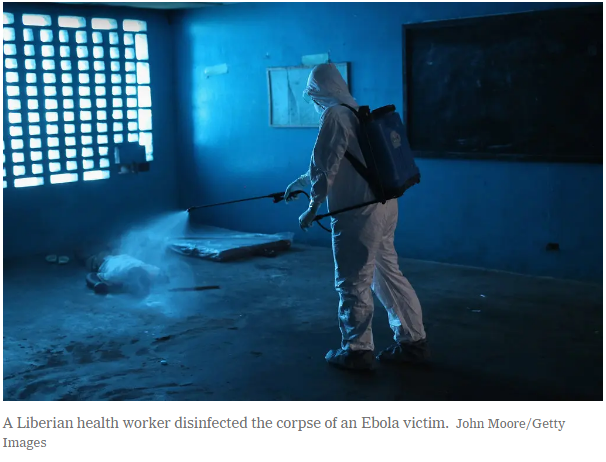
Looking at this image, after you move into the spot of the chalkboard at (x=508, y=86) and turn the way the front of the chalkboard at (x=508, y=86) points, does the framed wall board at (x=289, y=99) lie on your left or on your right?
on your right

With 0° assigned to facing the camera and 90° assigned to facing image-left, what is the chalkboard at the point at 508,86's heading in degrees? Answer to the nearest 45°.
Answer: approximately 45°

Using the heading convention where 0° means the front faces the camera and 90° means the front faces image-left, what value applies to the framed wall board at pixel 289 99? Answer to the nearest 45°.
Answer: approximately 0°
